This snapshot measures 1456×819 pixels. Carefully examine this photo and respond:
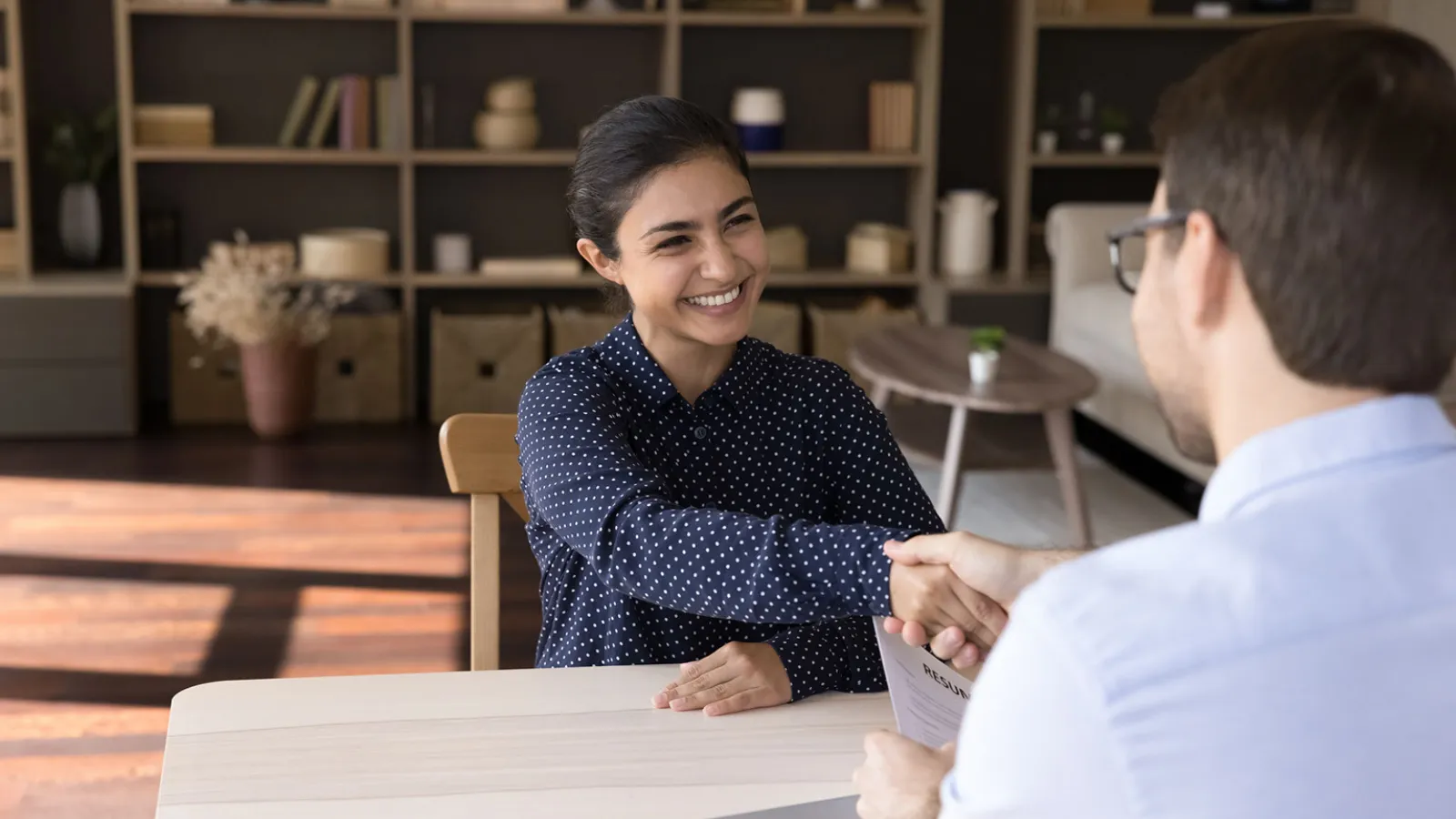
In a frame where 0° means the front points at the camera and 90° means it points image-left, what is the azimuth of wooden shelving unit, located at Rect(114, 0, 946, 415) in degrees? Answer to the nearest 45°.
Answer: approximately 0°

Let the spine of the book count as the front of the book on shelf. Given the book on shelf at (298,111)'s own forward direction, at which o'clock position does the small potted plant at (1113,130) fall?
The small potted plant is roughly at 9 o'clock from the book on shelf.

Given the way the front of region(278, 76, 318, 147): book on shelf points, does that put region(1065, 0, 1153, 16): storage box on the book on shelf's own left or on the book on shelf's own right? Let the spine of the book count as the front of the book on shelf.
on the book on shelf's own left

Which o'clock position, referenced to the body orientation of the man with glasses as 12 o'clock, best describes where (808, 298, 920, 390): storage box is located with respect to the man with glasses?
The storage box is roughly at 1 o'clock from the man with glasses.

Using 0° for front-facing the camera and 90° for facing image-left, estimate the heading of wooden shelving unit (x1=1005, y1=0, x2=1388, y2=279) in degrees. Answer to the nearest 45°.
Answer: approximately 0°

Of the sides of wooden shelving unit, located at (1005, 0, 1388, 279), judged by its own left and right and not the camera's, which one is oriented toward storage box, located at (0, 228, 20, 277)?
right

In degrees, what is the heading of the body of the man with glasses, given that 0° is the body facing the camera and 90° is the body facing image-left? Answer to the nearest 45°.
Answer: approximately 135°

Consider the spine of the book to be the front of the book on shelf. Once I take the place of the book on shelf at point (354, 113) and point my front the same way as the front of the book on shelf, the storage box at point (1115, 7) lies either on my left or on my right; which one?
on my left

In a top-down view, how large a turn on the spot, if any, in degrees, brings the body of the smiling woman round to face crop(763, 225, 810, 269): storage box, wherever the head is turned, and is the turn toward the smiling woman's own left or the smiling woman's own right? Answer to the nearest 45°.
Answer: approximately 135° to the smiling woman's own left

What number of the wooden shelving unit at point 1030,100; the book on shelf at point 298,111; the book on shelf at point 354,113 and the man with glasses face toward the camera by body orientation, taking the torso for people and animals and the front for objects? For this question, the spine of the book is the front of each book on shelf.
3
